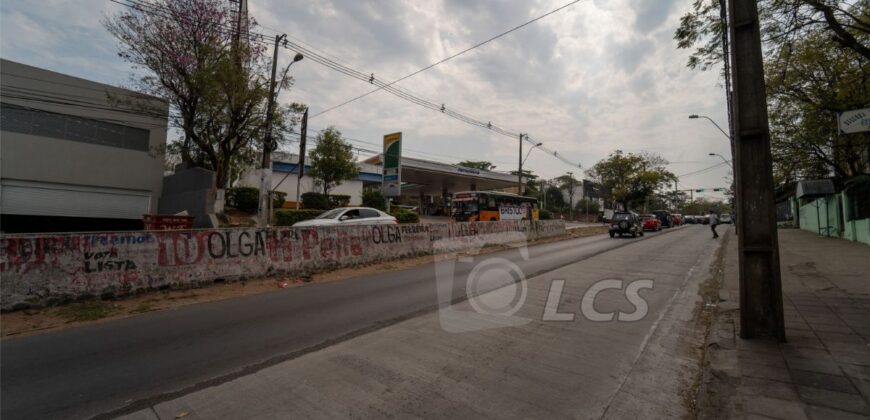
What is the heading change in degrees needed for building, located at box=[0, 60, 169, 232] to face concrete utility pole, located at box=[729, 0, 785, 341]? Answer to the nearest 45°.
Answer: approximately 45° to its right

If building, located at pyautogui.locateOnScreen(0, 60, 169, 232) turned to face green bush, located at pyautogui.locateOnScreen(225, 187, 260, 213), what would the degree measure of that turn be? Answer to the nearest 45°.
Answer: approximately 45° to its left

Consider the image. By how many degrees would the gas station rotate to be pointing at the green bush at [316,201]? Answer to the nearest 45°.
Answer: approximately 90° to its right

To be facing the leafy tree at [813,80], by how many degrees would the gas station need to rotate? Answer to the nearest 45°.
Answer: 0° — it already faces it

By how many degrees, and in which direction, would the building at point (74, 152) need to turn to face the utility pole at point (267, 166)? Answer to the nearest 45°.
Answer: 0° — it already faces it

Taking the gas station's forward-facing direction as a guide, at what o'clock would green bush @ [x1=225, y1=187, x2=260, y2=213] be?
The green bush is roughly at 3 o'clock from the gas station.

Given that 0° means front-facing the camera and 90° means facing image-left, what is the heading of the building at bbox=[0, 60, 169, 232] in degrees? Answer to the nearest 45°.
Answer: approximately 315°

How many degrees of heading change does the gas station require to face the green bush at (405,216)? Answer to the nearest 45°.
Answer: approximately 45° to its right

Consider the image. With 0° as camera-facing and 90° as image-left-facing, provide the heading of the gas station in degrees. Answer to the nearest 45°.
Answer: approximately 315°

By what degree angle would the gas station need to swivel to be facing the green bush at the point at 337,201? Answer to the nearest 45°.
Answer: approximately 90° to its right
